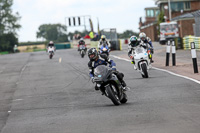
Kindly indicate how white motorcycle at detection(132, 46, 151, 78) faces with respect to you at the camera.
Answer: facing the viewer

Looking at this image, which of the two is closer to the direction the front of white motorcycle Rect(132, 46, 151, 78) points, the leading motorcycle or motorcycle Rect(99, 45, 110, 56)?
the leading motorcycle

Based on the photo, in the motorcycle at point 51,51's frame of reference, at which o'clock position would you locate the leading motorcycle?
The leading motorcycle is roughly at 12 o'clock from the motorcycle.

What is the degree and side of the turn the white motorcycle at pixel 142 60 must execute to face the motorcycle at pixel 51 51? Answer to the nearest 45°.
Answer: approximately 180°

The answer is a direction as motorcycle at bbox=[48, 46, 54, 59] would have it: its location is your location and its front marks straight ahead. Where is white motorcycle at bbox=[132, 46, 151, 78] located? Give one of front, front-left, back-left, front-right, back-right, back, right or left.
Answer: front

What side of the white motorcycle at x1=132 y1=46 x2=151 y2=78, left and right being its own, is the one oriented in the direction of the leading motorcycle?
front

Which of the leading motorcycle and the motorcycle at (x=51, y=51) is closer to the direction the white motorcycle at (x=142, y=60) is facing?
the leading motorcycle

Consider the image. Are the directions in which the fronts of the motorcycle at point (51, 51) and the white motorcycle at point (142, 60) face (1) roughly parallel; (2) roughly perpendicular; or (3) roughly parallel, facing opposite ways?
roughly parallel

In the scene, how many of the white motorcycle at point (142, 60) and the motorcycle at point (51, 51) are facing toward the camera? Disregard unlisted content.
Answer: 2

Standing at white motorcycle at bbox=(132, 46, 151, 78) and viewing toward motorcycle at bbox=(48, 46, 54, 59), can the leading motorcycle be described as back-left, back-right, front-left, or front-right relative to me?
back-left

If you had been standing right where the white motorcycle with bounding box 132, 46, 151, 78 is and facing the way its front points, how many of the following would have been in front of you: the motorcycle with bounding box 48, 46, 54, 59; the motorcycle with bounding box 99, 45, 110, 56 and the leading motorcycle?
1

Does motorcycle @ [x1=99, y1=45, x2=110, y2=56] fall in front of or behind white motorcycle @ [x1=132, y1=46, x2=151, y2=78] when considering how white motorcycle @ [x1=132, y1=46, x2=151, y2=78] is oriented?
behind
